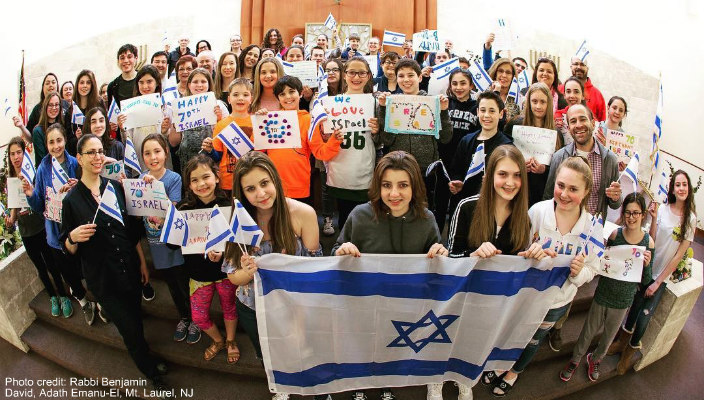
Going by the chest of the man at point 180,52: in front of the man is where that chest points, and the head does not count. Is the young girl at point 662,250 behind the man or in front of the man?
in front

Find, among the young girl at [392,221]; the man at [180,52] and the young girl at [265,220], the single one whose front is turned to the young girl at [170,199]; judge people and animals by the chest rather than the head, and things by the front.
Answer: the man

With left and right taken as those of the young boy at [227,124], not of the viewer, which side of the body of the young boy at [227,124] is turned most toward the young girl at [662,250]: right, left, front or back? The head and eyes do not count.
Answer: left

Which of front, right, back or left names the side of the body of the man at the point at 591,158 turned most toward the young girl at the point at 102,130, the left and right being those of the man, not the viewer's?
right

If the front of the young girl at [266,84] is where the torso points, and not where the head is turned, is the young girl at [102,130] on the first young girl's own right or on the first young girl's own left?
on the first young girl's own right

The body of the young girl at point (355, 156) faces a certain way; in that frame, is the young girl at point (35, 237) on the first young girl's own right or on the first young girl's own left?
on the first young girl's own right

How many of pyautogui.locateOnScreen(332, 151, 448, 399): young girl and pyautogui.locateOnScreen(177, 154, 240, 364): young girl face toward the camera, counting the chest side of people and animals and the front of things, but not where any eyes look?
2

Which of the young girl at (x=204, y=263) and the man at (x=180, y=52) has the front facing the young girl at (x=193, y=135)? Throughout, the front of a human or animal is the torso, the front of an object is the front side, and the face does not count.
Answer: the man

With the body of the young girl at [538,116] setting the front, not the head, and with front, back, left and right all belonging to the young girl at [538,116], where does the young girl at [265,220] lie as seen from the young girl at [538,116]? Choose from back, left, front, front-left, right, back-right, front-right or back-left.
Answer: front-right

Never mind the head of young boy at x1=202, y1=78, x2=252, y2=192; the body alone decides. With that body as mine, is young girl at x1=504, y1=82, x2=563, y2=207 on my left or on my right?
on my left
